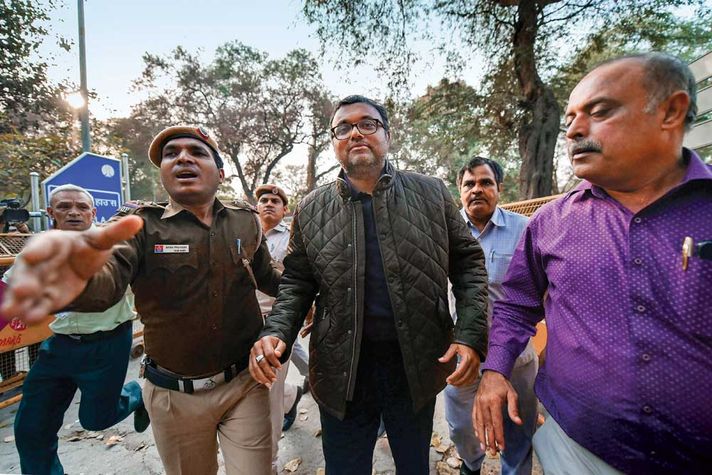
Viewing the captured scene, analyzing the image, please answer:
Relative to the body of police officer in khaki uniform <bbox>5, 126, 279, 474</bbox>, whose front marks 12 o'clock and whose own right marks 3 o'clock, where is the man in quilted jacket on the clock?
The man in quilted jacket is roughly at 10 o'clock from the police officer in khaki uniform.

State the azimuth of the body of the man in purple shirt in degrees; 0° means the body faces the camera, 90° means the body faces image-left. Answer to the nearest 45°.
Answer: approximately 0°

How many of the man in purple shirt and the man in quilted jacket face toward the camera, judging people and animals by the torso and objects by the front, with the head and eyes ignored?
2

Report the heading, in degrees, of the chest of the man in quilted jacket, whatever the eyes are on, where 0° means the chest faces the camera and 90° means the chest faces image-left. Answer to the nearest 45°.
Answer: approximately 0°

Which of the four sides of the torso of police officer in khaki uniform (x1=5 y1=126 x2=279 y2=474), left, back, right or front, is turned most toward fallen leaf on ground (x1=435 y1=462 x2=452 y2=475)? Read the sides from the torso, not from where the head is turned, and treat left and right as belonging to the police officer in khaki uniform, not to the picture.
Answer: left

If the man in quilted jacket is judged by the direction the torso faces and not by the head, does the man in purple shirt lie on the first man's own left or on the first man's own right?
on the first man's own left
